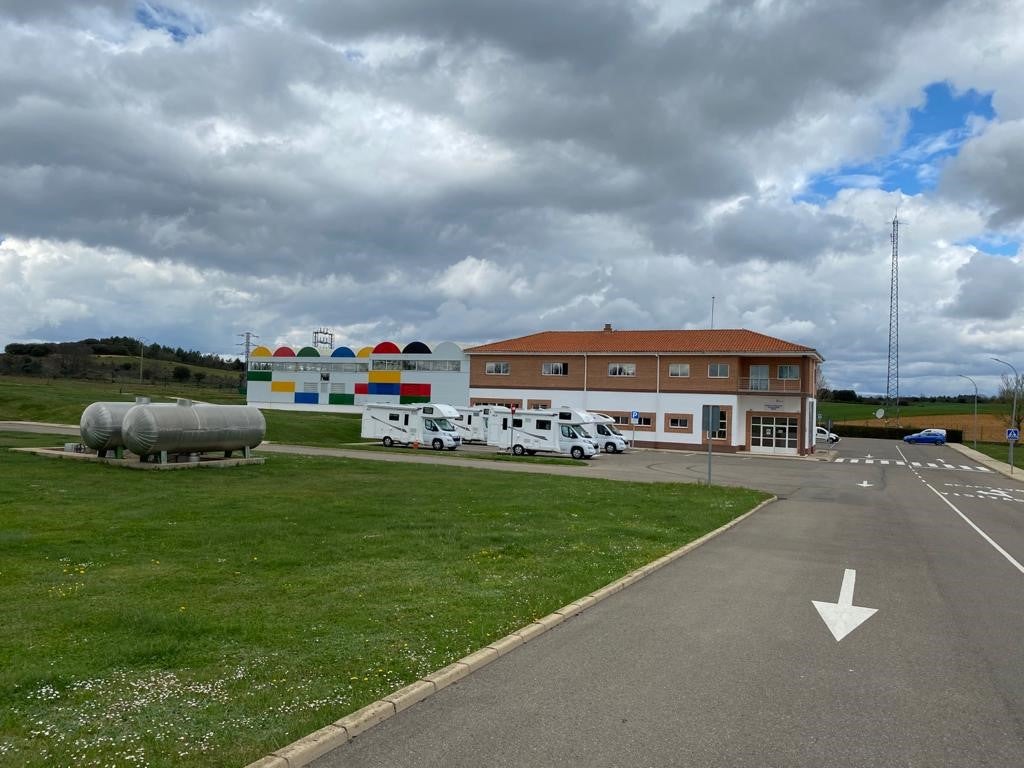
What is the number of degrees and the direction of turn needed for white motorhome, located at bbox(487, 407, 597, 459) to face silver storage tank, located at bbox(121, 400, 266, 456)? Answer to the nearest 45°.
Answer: approximately 90° to its right

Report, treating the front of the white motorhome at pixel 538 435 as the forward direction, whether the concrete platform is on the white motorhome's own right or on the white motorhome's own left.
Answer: on the white motorhome's own right

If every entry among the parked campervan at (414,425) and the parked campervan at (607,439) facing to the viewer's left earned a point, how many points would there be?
0

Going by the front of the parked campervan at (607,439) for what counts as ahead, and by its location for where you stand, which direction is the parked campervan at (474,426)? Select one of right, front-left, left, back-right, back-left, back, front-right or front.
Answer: back-right

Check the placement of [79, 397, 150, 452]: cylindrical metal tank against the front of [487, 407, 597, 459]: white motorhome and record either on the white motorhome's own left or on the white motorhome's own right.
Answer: on the white motorhome's own right

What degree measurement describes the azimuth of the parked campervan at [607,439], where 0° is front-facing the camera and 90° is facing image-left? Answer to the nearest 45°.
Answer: approximately 315°

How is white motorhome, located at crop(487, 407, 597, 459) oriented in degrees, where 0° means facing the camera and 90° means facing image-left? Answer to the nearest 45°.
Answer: approximately 315°

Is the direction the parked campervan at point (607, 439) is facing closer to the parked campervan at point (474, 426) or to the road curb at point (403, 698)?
the road curb

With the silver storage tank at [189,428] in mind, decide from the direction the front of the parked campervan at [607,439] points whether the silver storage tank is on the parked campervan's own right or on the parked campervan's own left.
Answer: on the parked campervan's own right
